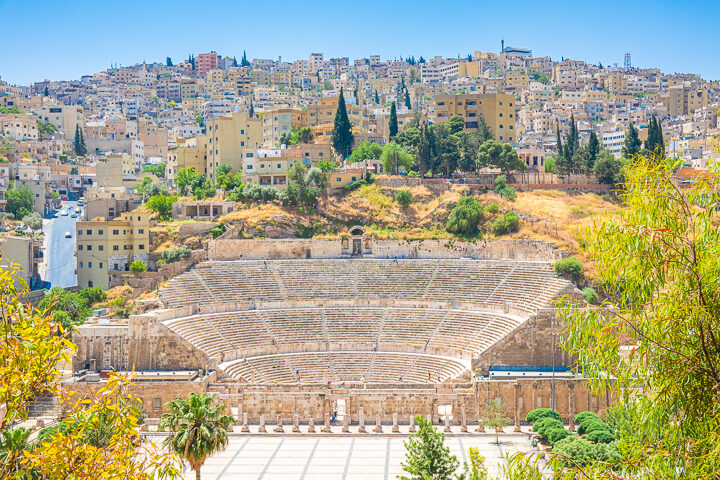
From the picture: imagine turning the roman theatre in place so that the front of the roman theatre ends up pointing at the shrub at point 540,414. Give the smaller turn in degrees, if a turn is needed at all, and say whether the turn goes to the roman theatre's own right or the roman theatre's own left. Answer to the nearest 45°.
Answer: approximately 45° to the roman theatre's own left

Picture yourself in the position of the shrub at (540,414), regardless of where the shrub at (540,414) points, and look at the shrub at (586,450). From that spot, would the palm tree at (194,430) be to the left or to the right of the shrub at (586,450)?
right

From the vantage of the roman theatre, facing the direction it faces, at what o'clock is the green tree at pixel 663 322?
The green tree is roughly at 12 o'clock from the roman theatre.

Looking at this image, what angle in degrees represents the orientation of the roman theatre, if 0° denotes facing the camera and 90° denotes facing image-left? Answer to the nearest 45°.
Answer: approximately 0°

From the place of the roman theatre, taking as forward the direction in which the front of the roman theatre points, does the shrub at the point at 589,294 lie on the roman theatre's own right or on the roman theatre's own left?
on the roman theatre's own left

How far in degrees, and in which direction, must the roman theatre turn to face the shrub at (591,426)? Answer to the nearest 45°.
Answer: approximately 45° to its left
